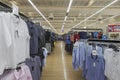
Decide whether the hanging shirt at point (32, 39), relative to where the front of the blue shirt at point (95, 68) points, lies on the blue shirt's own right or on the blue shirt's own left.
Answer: on the blue shirt's own right

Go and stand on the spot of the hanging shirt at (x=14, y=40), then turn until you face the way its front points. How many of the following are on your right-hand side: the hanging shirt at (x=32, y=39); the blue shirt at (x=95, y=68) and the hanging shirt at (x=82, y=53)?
0

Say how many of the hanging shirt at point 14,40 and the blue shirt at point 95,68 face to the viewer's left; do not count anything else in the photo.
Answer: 0

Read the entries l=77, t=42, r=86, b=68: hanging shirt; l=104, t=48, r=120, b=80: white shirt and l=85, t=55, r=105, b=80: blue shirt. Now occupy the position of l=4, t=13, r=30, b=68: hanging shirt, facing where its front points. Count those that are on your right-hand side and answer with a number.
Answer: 0

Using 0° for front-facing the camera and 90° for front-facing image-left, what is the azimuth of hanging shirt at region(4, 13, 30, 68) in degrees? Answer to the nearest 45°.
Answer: approximately 315°

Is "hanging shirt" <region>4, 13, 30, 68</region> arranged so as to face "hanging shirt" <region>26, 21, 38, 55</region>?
no

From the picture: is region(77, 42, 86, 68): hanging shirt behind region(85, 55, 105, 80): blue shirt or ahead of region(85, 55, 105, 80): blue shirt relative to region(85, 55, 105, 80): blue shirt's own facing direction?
behind

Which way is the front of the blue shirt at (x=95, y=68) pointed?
toward the camera

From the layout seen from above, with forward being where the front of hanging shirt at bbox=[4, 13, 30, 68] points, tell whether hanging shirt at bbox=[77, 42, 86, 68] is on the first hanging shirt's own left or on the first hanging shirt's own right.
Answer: on the first hanging shirt's own left
